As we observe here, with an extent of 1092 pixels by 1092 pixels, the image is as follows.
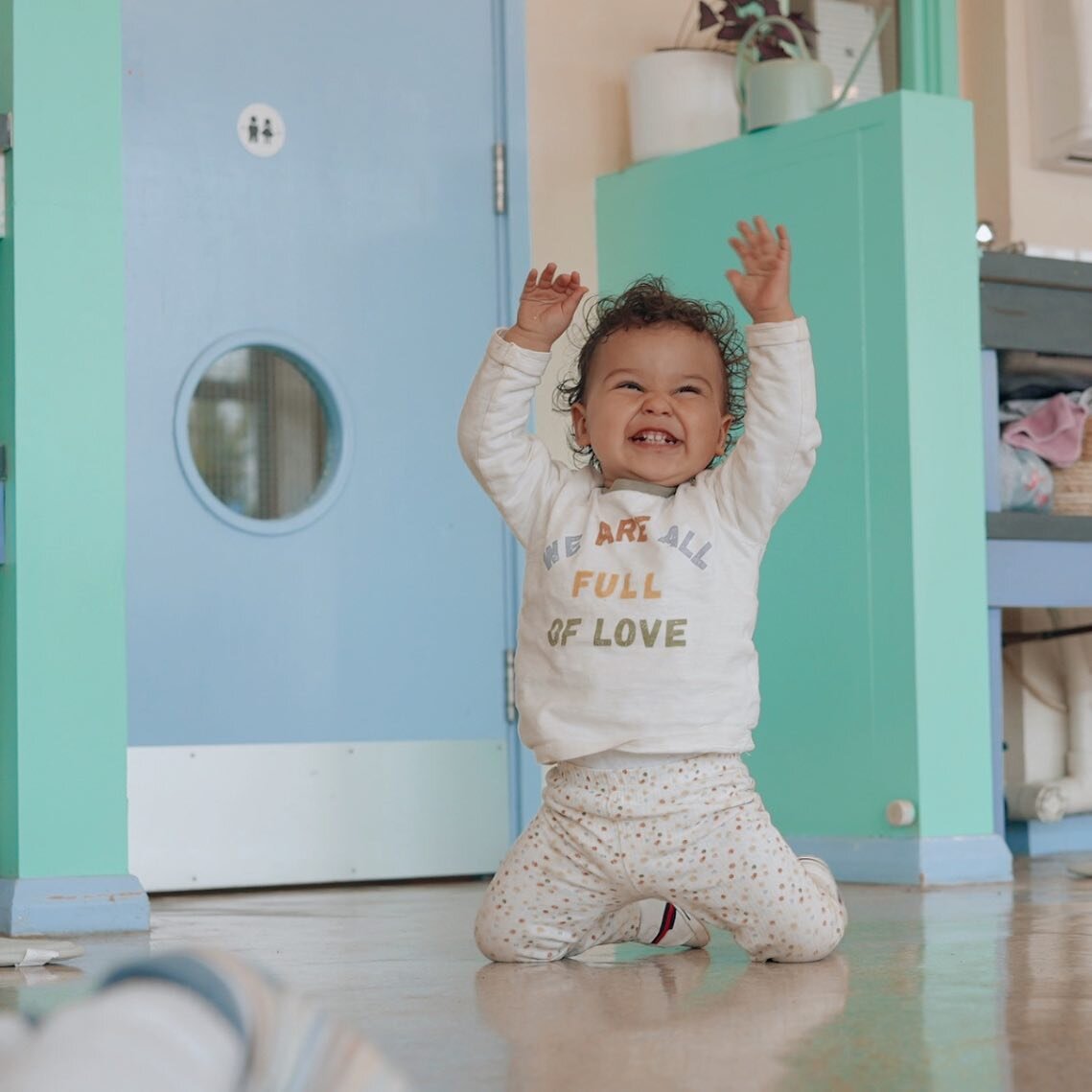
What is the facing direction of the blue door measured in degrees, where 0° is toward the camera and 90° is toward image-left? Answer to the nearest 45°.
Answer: approximately 0°

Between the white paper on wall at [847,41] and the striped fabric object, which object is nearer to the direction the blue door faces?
the striped fabric object

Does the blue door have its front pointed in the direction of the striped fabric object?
yes

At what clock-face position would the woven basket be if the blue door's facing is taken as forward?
The woven basket is roughly at 9 o'clock from the blue door.

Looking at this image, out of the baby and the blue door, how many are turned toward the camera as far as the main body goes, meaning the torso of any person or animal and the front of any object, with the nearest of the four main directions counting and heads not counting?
2

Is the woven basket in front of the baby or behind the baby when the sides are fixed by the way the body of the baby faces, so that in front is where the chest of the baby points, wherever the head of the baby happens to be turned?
behind

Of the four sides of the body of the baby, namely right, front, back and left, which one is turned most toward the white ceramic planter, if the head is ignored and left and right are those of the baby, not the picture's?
back

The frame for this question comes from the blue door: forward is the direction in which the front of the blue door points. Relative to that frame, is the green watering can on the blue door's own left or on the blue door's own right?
on the blue door's own left

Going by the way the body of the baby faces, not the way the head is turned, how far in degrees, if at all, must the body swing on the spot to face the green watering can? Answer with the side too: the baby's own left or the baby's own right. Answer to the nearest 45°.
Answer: approximately 180°

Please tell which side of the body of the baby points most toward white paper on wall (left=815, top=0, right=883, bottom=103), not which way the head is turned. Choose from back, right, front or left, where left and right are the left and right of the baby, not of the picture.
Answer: back

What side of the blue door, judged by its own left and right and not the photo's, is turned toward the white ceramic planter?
left

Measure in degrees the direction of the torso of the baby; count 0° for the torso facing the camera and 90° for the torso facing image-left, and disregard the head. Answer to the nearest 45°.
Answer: approximately 0°
